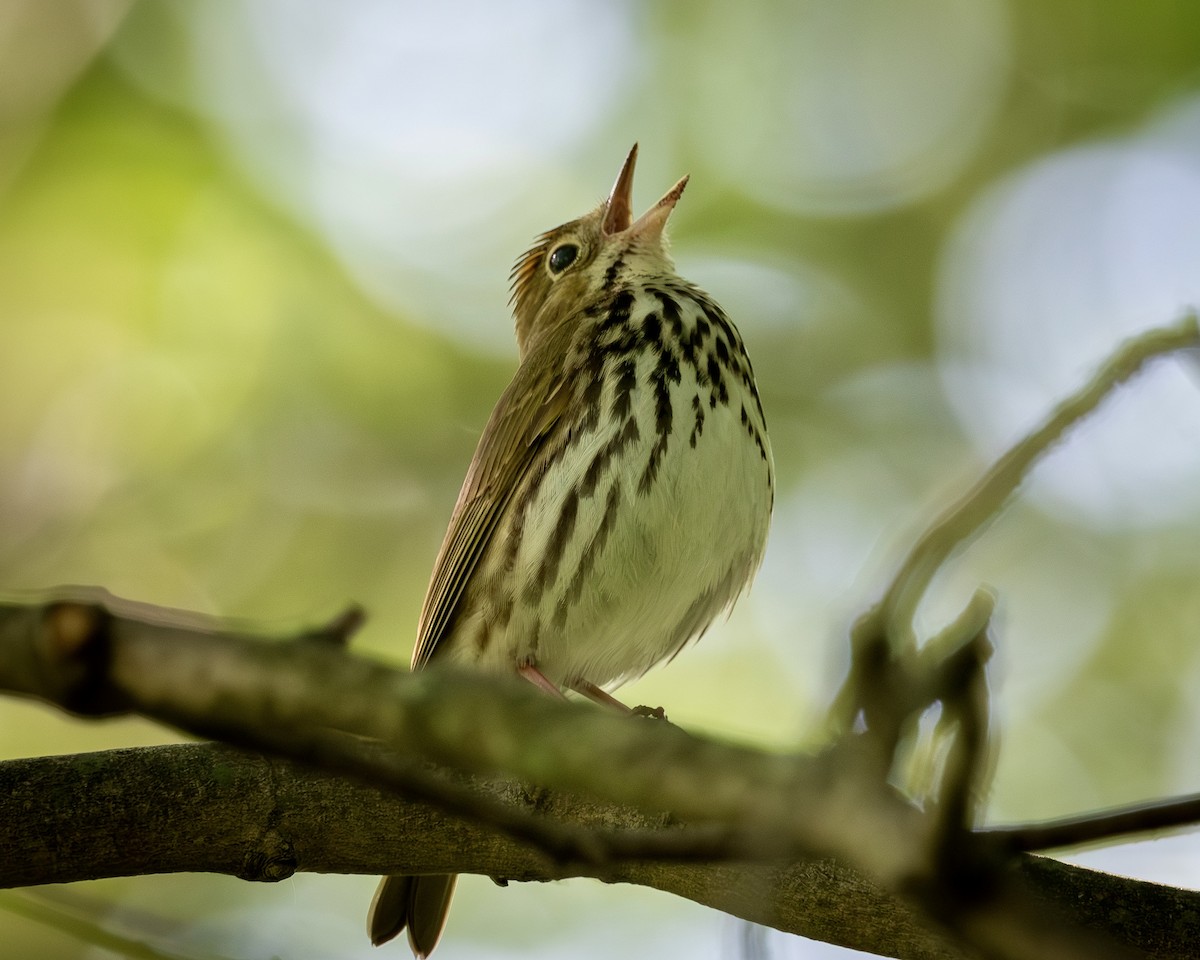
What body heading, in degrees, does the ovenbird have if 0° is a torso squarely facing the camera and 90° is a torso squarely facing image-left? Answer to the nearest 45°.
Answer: approximately 315°
